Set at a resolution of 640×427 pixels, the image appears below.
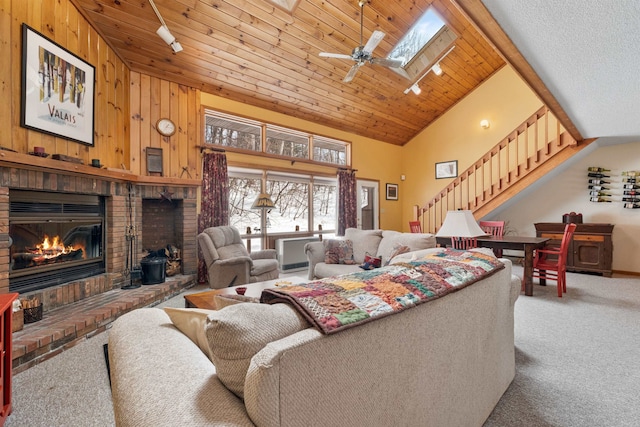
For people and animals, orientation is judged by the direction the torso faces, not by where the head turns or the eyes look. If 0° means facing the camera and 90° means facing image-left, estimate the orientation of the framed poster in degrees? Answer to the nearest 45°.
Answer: approximately 315°

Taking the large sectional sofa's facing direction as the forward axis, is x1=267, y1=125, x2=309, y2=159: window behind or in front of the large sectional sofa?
in front

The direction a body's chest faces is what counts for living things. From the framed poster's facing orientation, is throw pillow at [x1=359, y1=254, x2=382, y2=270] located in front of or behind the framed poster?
in front

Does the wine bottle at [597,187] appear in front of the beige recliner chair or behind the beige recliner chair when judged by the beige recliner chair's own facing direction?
in front

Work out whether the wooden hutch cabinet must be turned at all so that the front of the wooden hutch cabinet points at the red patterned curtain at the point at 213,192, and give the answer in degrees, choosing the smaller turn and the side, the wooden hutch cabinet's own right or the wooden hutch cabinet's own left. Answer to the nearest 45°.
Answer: approximately 45° to the wooden hutch cabinet's own right

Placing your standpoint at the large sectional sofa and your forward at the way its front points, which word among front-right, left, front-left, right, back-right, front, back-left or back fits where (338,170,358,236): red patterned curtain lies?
front-right

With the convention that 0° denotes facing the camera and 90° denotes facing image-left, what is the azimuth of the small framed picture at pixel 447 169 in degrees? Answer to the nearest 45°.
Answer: approximately 45°

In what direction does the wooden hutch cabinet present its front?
toward the camera

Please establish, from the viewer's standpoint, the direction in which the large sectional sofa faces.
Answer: facing away from the viewer and to the left of the viewer

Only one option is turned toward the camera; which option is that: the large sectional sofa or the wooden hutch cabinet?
the wooden hutch cabinet

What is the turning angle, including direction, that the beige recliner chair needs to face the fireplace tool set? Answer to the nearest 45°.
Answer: approximately 135° to its right

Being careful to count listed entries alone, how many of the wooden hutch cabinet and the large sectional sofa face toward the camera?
1

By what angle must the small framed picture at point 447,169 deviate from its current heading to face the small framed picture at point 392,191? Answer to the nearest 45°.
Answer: approximately 45° to its right

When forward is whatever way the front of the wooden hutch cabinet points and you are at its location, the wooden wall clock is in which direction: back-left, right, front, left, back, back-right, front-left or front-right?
front-right
